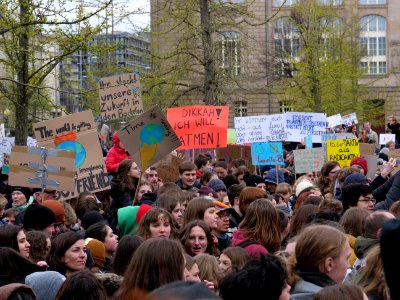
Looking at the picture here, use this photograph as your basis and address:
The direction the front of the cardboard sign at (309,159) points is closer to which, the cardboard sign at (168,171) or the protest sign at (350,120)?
the cardboard sign

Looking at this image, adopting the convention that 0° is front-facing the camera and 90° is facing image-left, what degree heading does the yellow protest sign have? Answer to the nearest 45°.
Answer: approximately 0°

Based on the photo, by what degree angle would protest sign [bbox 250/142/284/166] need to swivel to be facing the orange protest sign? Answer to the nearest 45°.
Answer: approximately 45° to its right

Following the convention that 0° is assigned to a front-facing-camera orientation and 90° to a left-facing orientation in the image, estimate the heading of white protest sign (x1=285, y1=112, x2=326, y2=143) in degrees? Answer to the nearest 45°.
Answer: approximately 0°

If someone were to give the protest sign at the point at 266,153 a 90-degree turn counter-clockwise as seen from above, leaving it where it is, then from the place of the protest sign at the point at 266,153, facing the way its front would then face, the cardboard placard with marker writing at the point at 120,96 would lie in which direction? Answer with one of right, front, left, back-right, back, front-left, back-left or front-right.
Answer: back-right

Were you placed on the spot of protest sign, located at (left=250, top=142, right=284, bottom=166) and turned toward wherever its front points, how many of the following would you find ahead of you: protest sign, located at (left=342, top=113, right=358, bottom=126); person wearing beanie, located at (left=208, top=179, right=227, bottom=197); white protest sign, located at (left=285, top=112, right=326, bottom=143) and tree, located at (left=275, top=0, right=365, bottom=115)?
1

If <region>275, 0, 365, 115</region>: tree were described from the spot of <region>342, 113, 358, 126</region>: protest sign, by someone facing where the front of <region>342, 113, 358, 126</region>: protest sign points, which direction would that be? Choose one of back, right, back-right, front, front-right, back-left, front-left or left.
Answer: back

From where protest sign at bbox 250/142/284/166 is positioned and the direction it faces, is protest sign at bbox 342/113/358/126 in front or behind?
behind

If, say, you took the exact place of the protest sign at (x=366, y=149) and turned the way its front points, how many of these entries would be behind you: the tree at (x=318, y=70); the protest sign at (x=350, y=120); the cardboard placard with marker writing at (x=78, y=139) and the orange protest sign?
2

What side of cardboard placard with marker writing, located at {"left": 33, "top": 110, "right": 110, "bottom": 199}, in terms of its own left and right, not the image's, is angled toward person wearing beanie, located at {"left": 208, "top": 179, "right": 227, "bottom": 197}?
left
